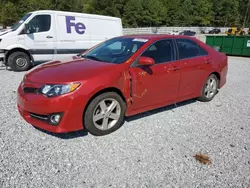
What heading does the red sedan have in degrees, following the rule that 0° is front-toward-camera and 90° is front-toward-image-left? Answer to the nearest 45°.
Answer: approximately 45°

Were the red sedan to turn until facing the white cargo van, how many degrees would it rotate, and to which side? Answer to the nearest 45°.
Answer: approximately 90° to its right
